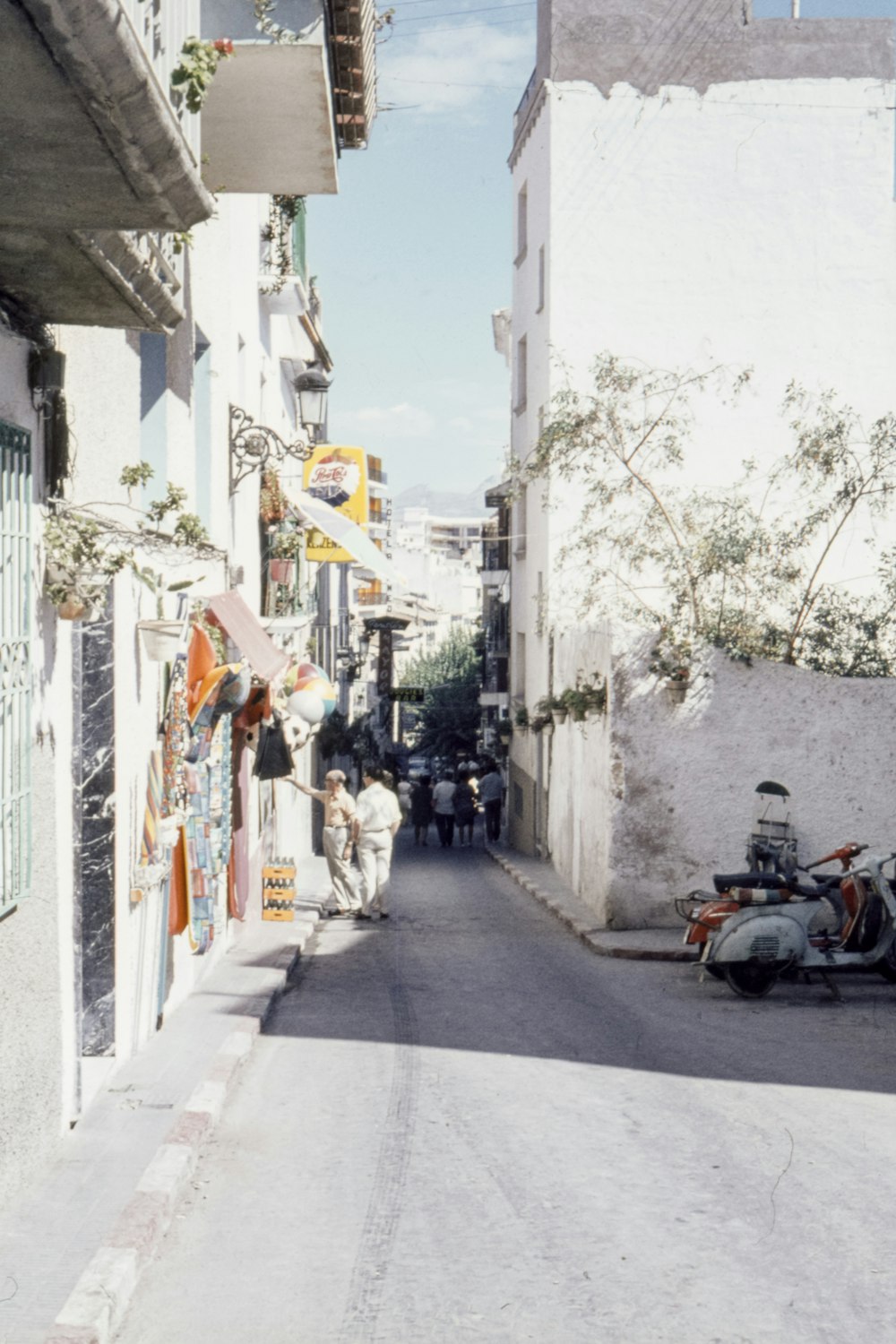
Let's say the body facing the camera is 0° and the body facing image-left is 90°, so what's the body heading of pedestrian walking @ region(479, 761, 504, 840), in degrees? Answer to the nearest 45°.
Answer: approximately 180°

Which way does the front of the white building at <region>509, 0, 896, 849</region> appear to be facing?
to the viewer's left

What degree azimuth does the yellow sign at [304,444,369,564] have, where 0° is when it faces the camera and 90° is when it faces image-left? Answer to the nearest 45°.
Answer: approximately 0°

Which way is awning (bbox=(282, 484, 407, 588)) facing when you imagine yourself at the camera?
facing to the right of the viewer

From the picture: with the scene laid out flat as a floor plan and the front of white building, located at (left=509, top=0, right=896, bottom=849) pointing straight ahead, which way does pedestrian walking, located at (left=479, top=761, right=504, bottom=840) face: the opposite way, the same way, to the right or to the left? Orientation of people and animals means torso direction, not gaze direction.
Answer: to the right

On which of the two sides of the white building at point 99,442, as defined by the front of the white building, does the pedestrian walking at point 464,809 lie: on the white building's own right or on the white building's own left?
on the white building's own left

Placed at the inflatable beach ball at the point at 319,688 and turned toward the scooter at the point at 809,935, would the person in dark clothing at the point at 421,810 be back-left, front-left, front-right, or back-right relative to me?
back-left

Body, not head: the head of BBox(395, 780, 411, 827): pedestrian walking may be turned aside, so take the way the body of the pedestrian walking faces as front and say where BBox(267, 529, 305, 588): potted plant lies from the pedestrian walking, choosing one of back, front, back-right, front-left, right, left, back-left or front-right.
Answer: back

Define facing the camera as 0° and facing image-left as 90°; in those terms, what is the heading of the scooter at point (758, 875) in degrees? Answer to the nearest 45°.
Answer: approximately 225°

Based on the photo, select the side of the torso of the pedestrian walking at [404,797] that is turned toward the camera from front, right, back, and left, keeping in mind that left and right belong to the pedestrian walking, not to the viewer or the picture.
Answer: back
